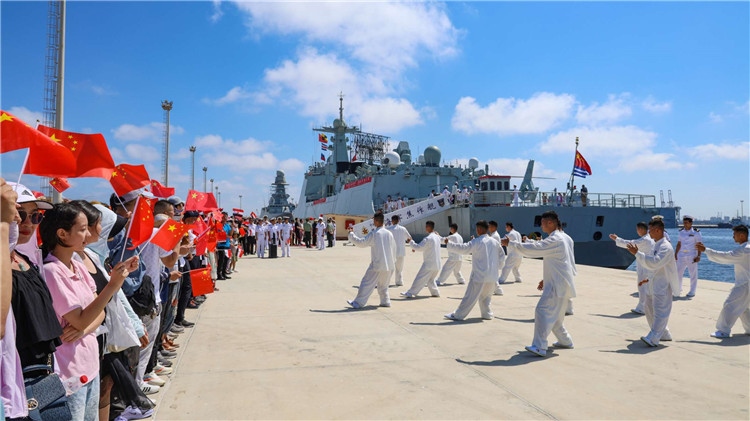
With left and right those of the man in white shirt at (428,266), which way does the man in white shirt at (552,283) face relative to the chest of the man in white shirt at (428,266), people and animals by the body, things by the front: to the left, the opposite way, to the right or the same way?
the same way

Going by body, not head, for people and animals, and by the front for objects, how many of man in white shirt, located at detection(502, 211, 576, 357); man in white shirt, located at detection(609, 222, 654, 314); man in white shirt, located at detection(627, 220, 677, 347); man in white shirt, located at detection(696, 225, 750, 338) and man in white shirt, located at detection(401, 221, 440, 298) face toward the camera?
0

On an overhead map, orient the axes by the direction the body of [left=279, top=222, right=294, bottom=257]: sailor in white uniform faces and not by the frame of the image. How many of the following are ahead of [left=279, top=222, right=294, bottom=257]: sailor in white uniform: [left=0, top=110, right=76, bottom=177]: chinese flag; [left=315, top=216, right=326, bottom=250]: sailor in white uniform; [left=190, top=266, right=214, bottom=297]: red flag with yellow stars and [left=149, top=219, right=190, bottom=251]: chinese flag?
3

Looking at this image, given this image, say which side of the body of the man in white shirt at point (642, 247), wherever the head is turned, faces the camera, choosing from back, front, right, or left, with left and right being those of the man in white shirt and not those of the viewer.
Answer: left

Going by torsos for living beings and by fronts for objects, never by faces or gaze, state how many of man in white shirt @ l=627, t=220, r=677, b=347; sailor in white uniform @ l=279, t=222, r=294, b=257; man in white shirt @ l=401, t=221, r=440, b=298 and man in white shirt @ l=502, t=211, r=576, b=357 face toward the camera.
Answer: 1

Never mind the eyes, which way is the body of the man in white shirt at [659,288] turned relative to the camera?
to the viewer's left

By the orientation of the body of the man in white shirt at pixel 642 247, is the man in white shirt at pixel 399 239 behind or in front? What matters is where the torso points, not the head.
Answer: in front

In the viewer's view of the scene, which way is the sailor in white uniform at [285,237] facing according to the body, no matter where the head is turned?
toward the camera

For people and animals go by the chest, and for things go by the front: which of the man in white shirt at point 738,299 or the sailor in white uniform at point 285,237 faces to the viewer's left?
the man in white shirt

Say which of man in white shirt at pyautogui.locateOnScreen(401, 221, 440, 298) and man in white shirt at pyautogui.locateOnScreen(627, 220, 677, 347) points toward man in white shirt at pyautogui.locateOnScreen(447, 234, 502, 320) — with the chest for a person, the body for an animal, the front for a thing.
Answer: man in white shirt at pyautogui.locateOnScreen(627, 220, 677, 347)

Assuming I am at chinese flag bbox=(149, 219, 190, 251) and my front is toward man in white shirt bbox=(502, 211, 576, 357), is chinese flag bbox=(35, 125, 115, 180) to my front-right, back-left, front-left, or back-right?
back-right

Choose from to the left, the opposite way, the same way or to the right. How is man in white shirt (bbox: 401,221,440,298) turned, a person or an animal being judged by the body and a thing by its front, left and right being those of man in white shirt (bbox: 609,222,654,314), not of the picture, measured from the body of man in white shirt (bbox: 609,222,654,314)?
the same way

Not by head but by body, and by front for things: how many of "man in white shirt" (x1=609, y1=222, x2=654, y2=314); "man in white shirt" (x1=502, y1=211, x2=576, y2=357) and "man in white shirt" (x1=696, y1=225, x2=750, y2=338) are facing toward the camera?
0

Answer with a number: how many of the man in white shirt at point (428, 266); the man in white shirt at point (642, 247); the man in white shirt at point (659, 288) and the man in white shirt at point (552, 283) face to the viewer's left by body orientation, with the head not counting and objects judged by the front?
4

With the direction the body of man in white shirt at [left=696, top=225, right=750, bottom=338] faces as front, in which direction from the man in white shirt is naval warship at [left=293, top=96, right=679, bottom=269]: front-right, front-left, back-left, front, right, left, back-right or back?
front-right

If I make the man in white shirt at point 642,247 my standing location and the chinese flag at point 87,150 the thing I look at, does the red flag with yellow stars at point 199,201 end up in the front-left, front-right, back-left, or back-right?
front-right

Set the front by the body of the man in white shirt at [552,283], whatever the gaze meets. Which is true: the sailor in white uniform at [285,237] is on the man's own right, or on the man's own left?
on the man's own right

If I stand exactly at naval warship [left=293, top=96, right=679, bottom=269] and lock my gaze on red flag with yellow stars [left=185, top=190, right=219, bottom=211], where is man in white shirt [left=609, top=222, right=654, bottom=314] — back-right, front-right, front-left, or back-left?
front-left

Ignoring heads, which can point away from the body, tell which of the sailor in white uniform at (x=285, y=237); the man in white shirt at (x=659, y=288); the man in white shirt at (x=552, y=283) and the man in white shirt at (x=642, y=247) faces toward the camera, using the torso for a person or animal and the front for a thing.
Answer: the sailor in white uniform

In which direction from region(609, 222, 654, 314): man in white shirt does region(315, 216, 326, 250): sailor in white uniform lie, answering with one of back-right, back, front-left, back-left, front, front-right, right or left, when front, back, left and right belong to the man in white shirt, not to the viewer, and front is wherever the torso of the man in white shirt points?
front-right

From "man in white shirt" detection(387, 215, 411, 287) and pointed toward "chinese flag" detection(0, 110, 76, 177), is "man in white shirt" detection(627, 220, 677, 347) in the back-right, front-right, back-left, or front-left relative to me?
front-left

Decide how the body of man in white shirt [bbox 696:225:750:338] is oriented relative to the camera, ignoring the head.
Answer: to the viewer's left
